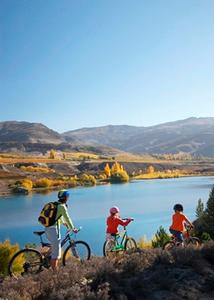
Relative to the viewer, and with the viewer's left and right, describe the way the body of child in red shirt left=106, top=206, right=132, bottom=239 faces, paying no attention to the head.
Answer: facing to the right of the viewer

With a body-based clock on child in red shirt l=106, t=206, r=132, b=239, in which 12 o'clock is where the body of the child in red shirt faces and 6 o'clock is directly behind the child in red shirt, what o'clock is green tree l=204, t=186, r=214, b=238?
The green tree is roughly at 11 o'clock from the child in red shirt.

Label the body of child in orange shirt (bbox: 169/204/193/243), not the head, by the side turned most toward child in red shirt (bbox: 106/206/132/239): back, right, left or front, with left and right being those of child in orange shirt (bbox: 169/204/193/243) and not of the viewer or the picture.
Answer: back

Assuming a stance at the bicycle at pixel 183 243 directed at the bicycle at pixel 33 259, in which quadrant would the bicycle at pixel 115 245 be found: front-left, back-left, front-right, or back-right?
front-right

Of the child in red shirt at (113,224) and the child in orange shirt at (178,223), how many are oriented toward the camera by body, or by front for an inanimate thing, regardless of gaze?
0

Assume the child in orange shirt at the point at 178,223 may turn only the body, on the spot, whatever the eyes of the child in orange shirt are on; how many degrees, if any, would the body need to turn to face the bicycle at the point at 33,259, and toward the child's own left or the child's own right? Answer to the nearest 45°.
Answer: approximately 180°

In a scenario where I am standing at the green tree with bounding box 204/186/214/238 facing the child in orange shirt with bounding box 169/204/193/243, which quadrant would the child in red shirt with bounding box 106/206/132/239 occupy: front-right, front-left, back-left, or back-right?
front-right

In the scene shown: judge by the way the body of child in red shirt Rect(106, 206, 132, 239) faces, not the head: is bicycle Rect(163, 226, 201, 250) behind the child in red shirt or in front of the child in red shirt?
in front

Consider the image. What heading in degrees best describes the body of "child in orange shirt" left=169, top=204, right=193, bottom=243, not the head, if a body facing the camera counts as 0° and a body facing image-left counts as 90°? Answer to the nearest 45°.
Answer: approximately 225°
